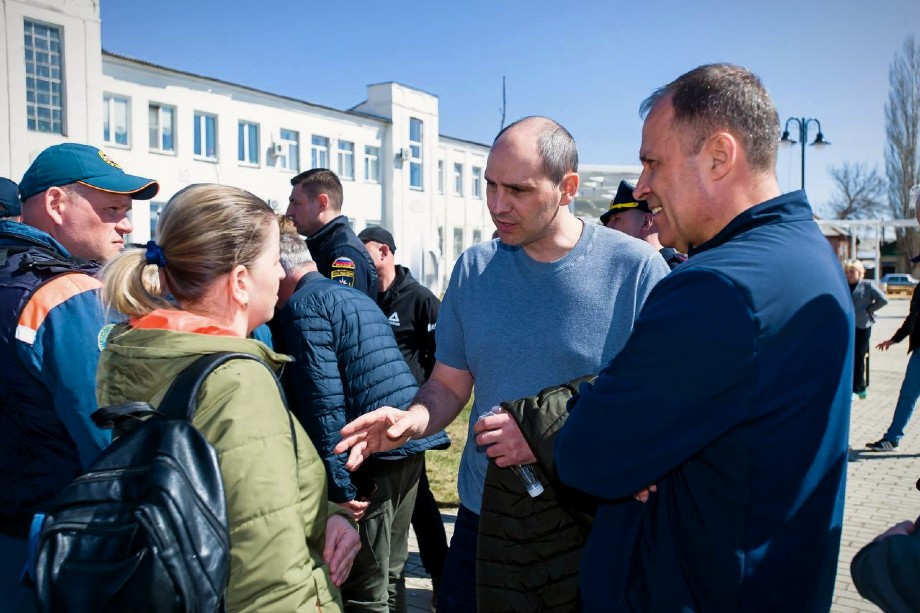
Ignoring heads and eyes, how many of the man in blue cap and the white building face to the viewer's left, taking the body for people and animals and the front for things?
0

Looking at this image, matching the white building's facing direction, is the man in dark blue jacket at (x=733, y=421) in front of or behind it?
in front

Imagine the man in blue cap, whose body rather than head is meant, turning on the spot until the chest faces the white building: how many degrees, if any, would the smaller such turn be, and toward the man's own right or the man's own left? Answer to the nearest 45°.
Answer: approximately 90° to the man's own left

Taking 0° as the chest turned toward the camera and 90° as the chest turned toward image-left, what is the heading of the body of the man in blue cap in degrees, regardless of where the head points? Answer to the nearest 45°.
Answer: approximately 270°

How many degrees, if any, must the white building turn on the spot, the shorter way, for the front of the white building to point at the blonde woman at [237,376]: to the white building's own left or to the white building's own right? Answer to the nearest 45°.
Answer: approximately 45° to the white building's own right

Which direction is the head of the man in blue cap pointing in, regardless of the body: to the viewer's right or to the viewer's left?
to the viewer's right

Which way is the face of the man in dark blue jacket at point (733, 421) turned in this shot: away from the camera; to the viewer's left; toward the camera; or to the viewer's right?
to the viewer's left

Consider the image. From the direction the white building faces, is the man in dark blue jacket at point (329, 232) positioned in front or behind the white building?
in front

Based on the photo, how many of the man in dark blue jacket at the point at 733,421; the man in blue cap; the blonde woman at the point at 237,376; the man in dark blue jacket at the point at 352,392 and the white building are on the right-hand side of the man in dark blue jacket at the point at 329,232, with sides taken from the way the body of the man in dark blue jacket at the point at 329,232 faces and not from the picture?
1

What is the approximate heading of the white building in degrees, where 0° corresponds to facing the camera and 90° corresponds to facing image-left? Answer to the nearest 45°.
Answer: approximately 315°

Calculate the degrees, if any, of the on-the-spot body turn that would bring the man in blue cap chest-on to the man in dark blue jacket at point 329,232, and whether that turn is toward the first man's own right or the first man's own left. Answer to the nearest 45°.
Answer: approximately 45° to the first man's own left

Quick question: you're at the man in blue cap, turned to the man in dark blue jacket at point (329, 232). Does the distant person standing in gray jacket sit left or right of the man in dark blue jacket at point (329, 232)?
right
